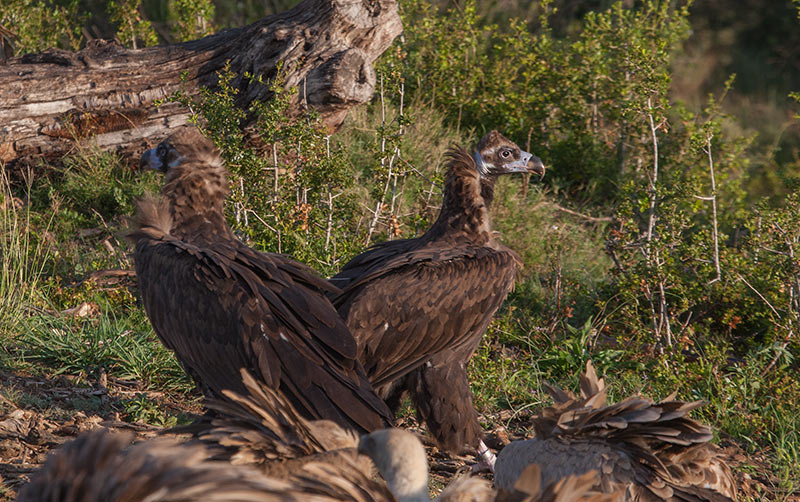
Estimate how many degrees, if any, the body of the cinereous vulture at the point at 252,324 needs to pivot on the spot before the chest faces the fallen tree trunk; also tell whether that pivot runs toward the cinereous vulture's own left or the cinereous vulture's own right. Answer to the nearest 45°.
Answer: approximately 45° to the cinereous vulture's own right

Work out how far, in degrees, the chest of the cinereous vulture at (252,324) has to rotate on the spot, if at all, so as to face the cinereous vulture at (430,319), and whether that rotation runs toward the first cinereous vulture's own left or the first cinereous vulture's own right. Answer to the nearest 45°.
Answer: approximately 90° to the first cinereous vulture's own right

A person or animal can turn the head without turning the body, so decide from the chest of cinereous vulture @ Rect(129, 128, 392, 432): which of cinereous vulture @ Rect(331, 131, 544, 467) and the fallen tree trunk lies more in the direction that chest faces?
the fallen tree trunk

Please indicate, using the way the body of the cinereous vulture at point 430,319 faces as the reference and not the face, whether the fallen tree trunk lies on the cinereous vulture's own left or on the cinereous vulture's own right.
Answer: on the cinereous vulture's own left

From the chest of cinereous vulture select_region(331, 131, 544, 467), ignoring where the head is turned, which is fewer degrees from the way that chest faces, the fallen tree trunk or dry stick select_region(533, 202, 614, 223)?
the dry stick

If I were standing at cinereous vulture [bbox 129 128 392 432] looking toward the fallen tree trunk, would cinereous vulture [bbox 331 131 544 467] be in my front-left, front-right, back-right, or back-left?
front-right

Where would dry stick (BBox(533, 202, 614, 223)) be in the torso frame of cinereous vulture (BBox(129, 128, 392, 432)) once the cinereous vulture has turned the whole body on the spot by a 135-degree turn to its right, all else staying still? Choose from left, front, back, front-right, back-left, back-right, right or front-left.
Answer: front-left

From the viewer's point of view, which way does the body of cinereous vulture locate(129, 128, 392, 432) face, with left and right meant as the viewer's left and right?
facing away from the viewer and to the left of the viewer
